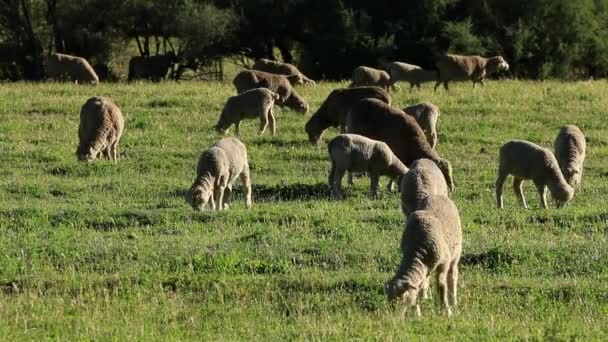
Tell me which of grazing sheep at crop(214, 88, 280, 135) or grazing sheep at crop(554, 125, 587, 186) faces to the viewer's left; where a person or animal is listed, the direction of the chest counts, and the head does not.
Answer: grazing sheep at crop(214, 88, 280, 135)

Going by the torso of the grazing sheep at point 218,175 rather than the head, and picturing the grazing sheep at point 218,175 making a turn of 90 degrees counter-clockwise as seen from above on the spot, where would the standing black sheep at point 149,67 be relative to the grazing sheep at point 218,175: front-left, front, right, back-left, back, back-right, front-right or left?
back-left

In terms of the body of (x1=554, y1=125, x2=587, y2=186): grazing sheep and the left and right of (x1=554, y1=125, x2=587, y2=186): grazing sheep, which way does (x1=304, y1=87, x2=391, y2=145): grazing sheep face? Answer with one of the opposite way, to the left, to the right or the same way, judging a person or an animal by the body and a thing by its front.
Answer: to the right

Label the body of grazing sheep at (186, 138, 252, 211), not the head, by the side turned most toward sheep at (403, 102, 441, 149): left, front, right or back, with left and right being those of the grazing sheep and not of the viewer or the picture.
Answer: back

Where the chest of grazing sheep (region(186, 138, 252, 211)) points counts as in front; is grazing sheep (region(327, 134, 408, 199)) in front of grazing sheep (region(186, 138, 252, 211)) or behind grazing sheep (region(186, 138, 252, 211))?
behind

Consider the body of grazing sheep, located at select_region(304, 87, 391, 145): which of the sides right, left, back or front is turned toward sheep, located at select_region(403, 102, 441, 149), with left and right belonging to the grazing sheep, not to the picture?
back

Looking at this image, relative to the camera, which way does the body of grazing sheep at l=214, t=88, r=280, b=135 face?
to the viewer's left

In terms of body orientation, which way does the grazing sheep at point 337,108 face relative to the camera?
to the viewer's left
